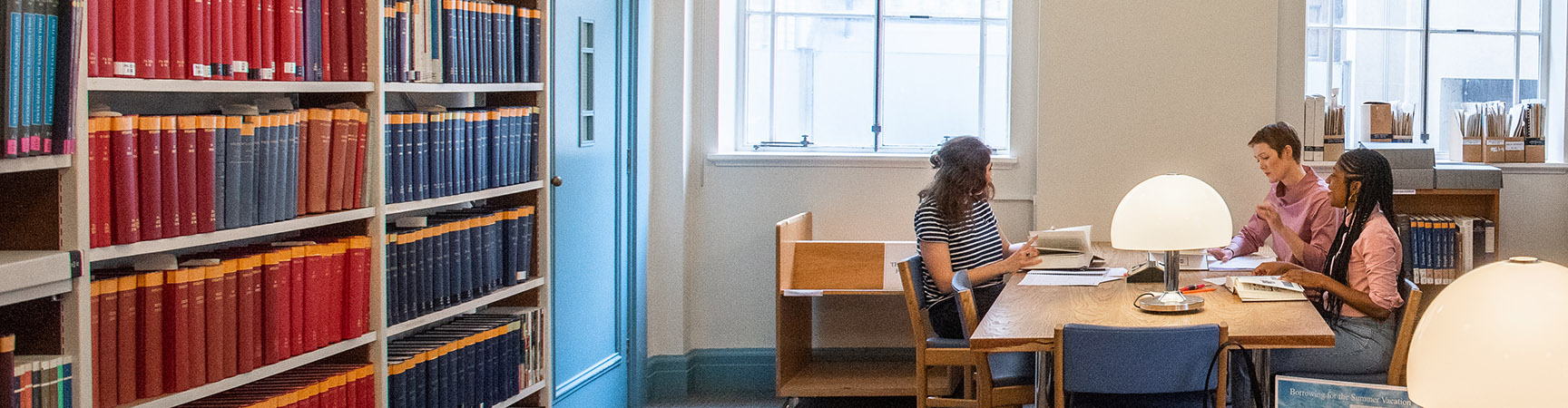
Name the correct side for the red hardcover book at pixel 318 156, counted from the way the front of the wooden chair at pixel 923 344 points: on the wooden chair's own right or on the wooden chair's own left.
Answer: on the wooden chair's own right

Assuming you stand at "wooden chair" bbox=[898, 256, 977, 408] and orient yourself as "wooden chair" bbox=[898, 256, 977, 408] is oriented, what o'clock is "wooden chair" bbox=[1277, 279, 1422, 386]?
"wooden chair" bbox=[1277, 279, 1422, 386] is roughly at 1 o'clock from "wooden chair" bbox=[898, 256, 977, 408].

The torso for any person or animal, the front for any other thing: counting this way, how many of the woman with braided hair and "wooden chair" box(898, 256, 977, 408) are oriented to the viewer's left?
1

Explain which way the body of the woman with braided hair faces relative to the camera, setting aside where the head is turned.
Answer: to the viewer's left

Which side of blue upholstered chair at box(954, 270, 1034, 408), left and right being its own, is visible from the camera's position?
right

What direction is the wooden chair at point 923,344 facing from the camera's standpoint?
to the viewer's right

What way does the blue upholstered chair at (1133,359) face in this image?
away from the camera

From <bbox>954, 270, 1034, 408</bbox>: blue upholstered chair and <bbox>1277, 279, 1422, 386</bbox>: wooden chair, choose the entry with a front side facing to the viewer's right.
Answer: the blue upholstered chair

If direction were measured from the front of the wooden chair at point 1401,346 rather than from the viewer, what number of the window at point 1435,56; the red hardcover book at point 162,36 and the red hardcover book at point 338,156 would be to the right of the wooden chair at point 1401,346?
1

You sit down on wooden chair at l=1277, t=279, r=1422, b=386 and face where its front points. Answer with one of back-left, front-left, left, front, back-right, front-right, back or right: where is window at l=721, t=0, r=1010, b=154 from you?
front-right

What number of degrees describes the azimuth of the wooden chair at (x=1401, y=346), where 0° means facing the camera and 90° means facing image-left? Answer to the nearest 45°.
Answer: approximately 90°

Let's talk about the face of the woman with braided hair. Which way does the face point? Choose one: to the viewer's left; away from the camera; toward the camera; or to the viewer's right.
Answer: to the viewer's left
